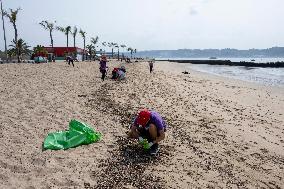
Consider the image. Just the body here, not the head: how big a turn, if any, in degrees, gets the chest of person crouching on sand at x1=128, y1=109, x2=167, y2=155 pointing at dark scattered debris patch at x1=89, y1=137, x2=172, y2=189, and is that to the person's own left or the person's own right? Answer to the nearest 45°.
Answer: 0° — they already face it

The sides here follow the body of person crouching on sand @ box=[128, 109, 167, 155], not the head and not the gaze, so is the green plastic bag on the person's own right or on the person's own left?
on the person's own right

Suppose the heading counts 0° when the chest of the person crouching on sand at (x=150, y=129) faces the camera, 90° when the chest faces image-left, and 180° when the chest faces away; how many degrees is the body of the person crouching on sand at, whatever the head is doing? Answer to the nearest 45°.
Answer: approximately 45°
